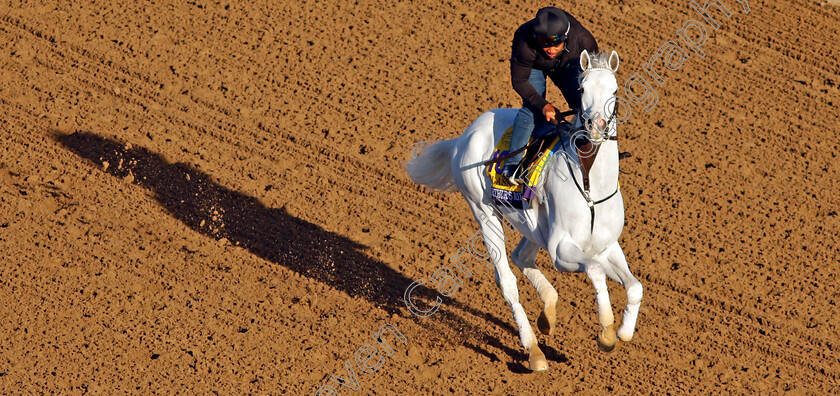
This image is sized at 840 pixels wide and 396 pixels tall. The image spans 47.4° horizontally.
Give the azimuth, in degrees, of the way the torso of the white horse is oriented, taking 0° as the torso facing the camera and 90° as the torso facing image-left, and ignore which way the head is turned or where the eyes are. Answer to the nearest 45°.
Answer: approximately 315°

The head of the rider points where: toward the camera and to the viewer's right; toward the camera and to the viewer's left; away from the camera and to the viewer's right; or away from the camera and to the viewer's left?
toward the camera and to the viewer's right
